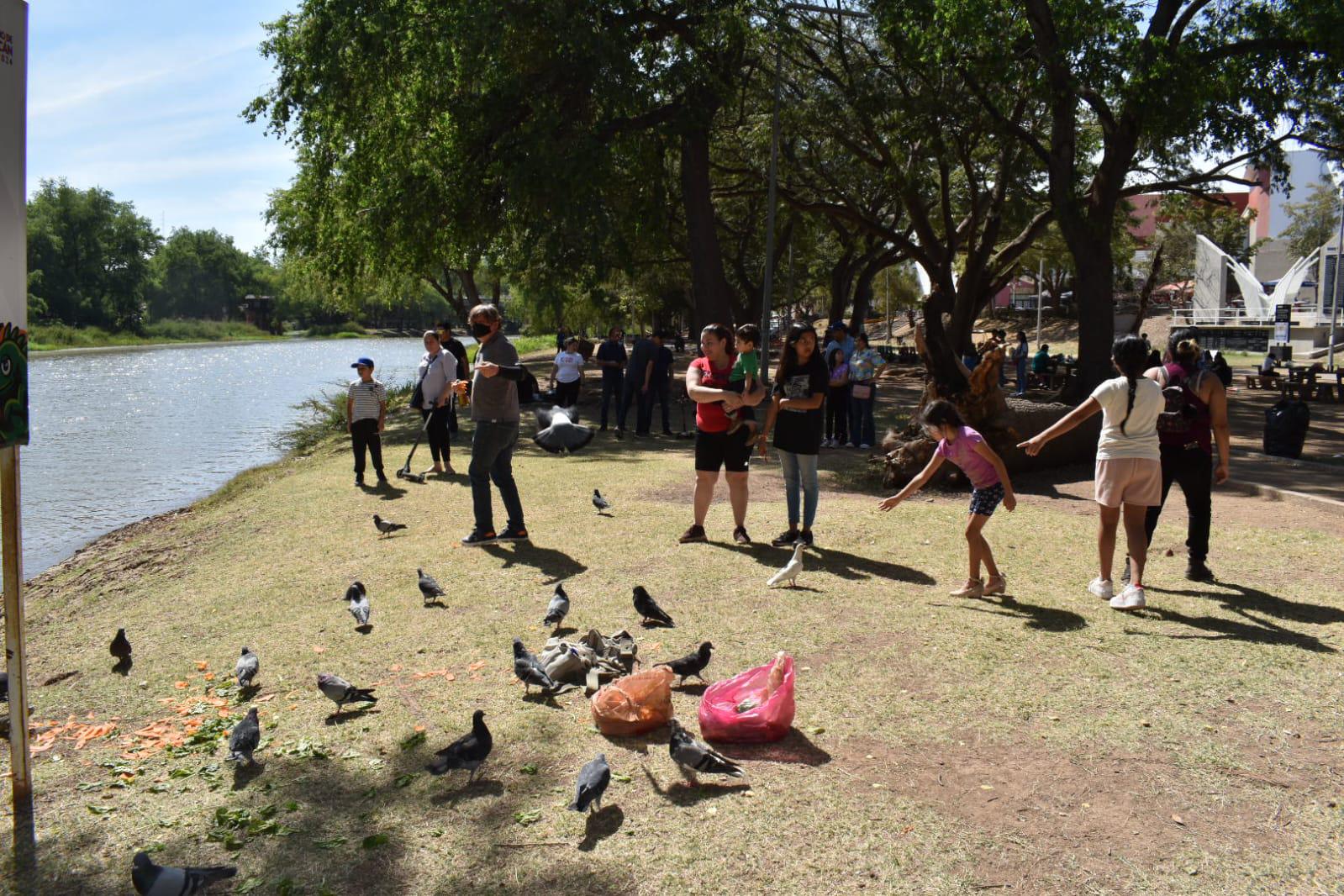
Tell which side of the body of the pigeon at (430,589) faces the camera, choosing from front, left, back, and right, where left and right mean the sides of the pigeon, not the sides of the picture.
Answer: left

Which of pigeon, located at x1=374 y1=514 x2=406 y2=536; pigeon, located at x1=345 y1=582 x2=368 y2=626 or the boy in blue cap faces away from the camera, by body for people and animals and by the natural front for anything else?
pigeon, located at x1=345 y1=582 x2=368 y2=626

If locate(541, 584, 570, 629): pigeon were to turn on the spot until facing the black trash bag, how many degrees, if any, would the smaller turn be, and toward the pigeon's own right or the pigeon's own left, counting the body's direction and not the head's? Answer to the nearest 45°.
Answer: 0° — it already faces it

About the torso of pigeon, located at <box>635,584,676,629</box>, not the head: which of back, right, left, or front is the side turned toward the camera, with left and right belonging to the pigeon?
left

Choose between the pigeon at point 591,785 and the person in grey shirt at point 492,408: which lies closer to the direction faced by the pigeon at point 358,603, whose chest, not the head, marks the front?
the person in grey shirt

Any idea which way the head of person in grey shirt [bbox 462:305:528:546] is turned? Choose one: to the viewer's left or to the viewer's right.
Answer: to the viewer's left

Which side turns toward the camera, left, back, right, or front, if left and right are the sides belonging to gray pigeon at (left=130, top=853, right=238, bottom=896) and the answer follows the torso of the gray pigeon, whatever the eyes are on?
left

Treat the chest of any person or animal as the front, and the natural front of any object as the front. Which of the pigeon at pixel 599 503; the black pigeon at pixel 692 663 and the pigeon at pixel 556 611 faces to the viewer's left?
the pigeon at pixel 599 503

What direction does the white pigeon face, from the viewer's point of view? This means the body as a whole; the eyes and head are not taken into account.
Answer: to the viewer's right

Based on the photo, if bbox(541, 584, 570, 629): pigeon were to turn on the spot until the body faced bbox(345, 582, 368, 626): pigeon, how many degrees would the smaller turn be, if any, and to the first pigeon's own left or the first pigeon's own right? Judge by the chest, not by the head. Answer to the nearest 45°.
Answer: approximately 90° to the first pigeon's own left

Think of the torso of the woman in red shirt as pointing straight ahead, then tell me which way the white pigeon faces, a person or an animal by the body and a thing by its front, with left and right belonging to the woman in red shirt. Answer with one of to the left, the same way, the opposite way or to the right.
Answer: to the left

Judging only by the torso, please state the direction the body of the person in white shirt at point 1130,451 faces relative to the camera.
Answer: away from the camera

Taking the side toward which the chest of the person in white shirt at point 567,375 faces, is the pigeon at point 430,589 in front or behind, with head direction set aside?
in front

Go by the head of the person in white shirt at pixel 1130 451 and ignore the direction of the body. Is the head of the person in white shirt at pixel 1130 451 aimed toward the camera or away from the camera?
away from the camera

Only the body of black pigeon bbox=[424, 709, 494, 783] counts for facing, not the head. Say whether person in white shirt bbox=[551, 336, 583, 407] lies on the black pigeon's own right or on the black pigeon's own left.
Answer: on the black pigeon's own left

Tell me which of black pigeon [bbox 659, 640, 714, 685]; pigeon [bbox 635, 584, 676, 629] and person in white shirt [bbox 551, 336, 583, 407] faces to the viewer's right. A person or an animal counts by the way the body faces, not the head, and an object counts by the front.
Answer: the black pigeon
